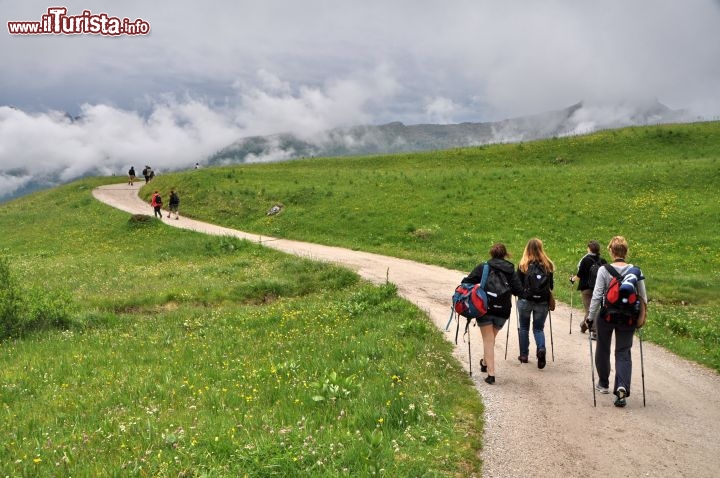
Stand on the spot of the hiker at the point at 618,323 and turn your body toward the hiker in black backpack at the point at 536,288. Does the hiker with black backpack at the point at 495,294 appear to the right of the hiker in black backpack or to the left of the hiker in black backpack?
left

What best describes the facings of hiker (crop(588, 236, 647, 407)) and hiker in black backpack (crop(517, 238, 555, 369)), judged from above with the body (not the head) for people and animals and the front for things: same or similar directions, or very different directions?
same or similar directions

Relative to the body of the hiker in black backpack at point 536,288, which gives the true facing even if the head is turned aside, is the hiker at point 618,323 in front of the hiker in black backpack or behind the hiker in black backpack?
behind

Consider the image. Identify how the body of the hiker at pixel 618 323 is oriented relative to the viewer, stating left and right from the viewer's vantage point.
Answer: facing away from the viewer

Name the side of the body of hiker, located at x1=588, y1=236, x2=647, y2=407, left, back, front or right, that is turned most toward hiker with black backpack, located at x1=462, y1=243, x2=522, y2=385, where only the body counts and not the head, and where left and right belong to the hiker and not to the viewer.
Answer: left

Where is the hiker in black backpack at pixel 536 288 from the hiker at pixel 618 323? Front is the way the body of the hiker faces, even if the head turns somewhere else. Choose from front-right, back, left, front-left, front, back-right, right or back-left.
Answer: front-left

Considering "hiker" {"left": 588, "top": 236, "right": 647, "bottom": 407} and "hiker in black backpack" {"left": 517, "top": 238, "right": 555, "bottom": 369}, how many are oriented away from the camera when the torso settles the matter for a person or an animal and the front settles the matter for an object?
2

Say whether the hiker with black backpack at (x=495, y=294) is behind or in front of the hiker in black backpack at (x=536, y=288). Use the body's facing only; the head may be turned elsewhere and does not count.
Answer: behind

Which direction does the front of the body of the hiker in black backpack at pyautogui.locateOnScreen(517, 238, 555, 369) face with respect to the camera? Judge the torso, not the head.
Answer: away from the camera

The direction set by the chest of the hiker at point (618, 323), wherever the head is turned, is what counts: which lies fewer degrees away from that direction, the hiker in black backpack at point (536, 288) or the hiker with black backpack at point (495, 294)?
the hiker in black backpack
